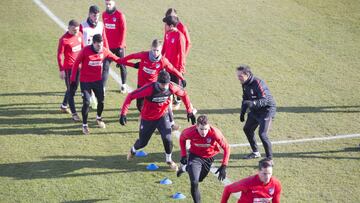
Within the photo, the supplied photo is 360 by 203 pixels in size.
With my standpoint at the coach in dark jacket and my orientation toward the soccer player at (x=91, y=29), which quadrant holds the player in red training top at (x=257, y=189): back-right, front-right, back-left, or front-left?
back-left

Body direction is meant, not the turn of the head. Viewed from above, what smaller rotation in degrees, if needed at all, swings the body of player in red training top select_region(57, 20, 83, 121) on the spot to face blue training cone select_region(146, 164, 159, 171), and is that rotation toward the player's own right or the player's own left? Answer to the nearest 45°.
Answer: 0° — they already face it

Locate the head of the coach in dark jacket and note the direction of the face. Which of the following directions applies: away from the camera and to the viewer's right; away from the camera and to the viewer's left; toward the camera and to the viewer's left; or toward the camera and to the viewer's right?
toward the camera and to the viewer's left

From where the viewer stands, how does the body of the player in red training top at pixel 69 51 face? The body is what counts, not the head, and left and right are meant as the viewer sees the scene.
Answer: facing the viewer and to the right of the viewer

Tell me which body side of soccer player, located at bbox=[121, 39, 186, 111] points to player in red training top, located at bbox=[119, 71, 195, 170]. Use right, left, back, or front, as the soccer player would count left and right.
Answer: front

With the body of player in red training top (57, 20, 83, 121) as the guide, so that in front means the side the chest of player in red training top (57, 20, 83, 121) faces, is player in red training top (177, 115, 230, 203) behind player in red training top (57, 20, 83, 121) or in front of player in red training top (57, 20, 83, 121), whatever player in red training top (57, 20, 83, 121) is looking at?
in front

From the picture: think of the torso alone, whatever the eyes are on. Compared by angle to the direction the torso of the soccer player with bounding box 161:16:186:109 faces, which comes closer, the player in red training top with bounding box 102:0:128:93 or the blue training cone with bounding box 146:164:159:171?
the blue training cone

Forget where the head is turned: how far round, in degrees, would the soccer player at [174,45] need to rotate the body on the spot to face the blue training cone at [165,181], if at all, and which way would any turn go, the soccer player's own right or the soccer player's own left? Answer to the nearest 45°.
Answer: approximately 45° to the soccer player's own left

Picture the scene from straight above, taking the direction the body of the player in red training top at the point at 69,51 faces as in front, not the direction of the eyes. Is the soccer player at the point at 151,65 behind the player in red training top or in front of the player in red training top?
in front

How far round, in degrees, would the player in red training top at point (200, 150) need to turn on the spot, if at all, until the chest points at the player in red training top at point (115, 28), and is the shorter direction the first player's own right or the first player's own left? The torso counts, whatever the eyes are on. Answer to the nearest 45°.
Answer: approximately 135° to the first player's own right

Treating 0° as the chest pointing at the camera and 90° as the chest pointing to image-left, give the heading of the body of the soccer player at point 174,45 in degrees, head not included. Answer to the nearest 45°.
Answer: approximately 45°

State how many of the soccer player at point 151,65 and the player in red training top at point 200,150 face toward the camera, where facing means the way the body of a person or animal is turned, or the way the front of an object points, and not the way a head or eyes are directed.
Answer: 2

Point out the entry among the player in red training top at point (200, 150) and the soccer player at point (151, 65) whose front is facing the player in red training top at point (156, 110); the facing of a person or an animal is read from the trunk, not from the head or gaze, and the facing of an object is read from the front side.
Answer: the soccer player

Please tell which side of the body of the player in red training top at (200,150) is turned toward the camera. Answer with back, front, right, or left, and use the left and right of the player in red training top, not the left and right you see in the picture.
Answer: front

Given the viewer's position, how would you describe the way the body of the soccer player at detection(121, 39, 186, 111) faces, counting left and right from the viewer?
facing the viewer

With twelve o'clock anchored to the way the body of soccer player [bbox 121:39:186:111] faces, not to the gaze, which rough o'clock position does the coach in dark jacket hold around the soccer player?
The coach in dark jacket is roughly at 10 o'clock from the soccer player.

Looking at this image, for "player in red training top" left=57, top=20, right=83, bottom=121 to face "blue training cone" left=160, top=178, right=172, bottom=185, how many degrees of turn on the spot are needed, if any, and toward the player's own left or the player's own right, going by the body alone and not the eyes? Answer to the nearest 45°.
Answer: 0° — they already face it
